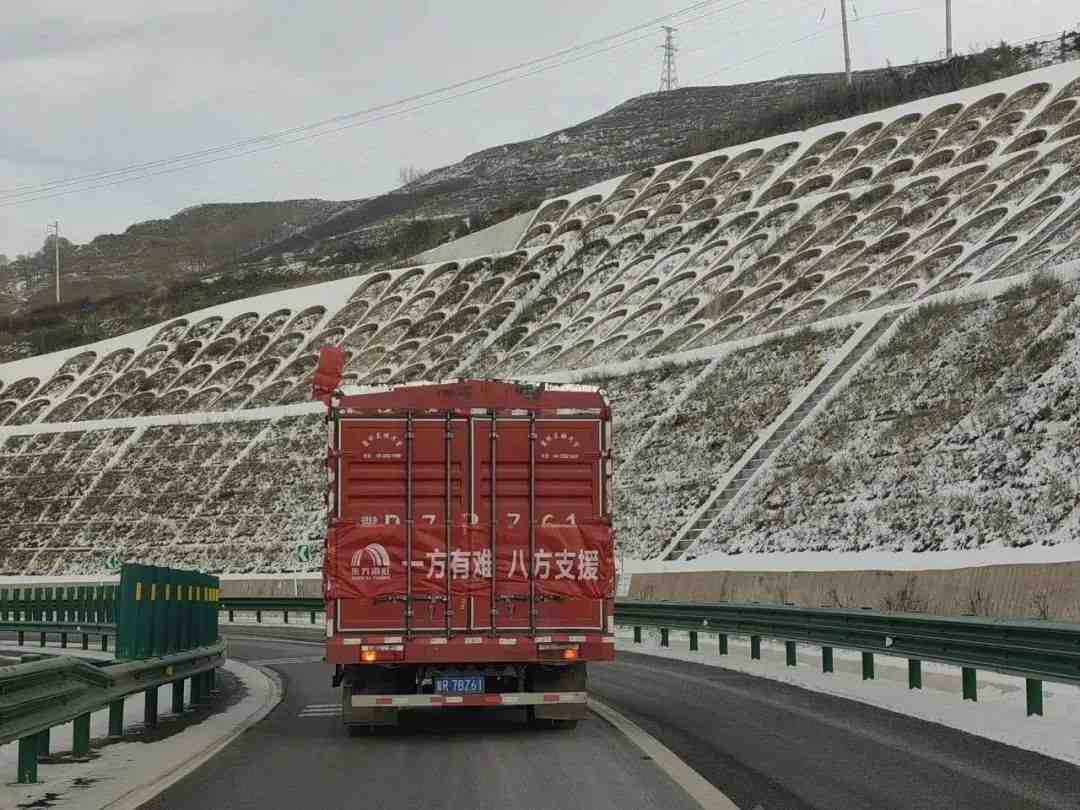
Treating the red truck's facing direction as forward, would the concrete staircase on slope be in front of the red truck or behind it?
in front

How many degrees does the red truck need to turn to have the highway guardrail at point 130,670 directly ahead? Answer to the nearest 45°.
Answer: approximately 90° to its left

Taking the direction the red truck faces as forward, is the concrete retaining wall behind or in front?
in front

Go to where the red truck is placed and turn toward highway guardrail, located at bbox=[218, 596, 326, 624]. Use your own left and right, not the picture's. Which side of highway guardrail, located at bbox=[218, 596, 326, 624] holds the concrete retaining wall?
right

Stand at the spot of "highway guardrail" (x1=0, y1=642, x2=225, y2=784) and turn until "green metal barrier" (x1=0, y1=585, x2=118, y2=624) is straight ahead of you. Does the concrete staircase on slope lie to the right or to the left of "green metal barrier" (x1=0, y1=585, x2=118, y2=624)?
right

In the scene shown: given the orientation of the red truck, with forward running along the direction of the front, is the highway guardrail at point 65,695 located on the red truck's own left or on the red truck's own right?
on the red truck's own left

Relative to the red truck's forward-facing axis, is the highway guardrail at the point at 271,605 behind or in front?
in front

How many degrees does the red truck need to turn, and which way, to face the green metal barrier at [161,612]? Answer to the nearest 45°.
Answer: approximately 45° to its left

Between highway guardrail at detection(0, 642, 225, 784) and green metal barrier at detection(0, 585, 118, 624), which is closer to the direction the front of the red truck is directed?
the green metal barrier

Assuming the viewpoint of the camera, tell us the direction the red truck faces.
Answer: facing away from the viewer
